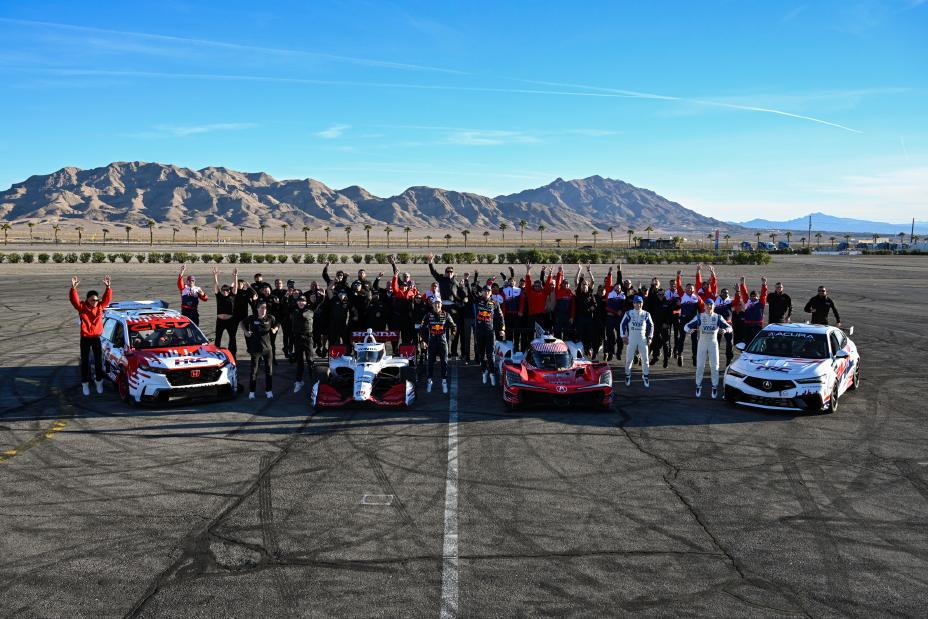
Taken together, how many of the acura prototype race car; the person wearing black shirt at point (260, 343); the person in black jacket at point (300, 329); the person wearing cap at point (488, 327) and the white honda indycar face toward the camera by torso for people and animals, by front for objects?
5

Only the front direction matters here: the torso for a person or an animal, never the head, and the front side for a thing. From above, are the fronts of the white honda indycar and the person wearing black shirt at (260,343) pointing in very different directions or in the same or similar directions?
same or similar directions

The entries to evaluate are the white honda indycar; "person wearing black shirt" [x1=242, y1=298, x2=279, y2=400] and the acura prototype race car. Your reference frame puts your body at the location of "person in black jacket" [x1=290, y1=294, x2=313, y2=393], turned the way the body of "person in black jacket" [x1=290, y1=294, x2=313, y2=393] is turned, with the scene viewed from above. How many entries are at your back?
0

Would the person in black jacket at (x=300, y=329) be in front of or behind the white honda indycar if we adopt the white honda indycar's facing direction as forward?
behind

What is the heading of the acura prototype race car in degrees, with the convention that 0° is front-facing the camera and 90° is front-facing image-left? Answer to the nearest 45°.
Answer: approximately 0°

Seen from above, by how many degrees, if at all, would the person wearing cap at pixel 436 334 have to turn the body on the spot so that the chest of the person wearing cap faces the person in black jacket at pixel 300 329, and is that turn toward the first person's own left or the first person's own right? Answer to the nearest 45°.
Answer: approximately 90° to the first person's own right

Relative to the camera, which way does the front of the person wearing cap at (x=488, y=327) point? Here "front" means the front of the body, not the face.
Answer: toward the camera

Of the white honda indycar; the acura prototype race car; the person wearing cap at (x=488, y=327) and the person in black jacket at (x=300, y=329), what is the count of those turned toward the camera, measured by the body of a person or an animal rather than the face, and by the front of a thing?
4

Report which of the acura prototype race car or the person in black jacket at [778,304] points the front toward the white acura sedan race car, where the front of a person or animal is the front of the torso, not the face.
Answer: the person in black jacket

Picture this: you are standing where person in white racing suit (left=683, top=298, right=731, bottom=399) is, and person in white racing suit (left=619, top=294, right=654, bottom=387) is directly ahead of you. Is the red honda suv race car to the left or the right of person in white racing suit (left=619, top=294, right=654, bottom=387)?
left

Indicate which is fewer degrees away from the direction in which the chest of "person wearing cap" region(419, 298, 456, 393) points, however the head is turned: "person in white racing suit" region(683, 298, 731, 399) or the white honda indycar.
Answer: the white honda indycar

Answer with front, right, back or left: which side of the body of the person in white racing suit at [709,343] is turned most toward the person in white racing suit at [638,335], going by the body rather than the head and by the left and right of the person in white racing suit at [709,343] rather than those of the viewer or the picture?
right

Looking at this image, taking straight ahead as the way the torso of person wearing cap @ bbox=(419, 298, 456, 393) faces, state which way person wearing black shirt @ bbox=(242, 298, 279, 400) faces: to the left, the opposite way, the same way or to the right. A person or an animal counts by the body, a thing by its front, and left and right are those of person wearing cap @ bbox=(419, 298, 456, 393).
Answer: the same way

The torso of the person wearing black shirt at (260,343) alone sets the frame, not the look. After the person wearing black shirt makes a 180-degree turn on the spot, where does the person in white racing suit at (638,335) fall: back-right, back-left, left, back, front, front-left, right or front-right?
right

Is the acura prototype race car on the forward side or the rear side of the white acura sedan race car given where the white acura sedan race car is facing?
on the forward side

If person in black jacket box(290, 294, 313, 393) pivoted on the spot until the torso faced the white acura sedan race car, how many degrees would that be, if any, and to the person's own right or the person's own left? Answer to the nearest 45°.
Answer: approximately 90° to the person's own left

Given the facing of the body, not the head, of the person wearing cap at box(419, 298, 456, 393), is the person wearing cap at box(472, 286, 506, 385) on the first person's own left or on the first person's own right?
on the first person's own left

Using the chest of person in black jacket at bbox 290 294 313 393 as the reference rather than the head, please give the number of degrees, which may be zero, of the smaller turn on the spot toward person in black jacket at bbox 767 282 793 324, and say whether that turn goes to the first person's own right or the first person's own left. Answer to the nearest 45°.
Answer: approximately 90° to the first person's own left

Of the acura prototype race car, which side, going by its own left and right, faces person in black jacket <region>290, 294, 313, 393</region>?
right

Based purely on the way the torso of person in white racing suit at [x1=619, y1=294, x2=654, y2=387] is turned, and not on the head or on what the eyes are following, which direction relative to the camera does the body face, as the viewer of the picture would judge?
toward the camera

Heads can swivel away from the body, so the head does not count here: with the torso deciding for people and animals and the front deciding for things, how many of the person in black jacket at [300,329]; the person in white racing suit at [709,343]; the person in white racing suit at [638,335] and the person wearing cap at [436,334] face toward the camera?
4
